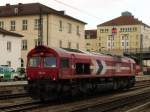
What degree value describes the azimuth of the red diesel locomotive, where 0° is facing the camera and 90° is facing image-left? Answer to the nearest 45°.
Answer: approximately 45°
